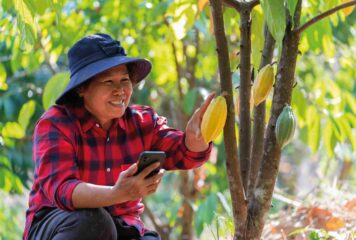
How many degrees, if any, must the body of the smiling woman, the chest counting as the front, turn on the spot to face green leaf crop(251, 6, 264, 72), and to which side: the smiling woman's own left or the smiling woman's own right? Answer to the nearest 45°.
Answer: approximately 45° to the smiling woman's own left

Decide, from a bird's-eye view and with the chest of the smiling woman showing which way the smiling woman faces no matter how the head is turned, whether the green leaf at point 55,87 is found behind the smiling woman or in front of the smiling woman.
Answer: behind

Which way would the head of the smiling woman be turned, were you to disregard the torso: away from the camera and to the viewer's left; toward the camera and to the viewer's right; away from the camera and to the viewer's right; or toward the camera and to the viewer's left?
toward the camera and to the viewer's right

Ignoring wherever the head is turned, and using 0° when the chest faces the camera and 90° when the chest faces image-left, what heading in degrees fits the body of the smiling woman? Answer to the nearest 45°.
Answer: approximately 315°

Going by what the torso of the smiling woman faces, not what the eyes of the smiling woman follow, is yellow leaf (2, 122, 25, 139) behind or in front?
behind

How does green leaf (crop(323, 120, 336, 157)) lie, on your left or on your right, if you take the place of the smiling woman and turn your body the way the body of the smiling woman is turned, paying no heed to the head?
on your left
